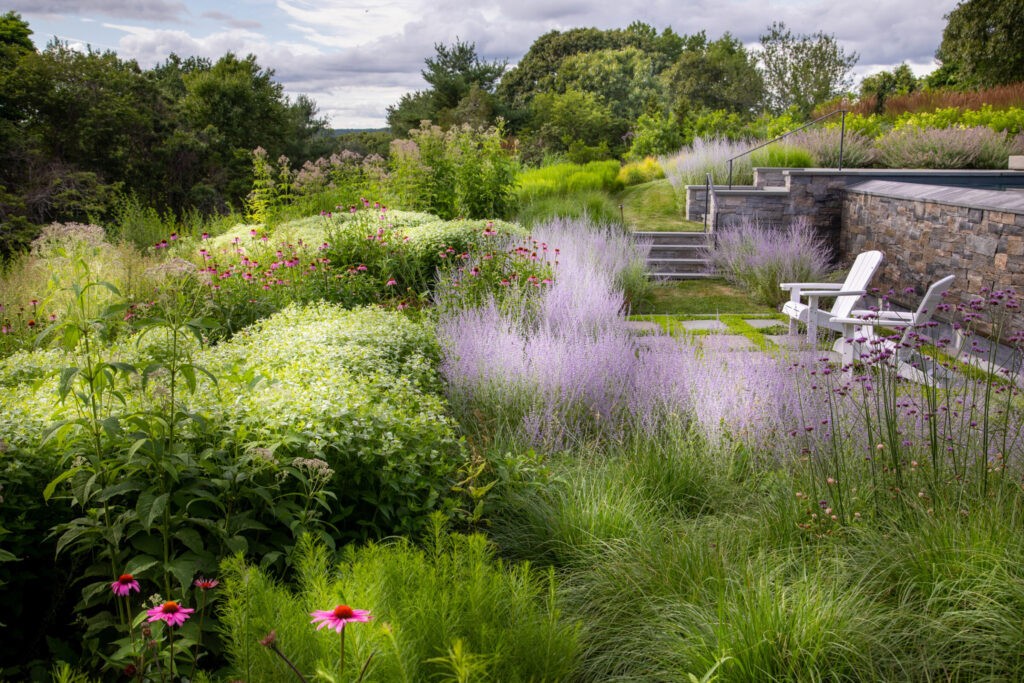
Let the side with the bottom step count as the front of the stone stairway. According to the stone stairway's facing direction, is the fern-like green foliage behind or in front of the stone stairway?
in front

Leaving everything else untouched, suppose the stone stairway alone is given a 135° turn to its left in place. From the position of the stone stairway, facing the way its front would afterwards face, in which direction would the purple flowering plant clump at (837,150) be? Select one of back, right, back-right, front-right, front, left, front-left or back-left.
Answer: front

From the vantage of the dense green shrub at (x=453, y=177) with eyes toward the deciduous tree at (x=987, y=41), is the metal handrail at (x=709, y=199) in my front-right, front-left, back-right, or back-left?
front-right

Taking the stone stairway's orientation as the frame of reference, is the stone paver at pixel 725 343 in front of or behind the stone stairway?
in front

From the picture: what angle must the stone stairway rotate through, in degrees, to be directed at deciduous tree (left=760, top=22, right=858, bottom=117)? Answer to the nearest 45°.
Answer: approximately 180°

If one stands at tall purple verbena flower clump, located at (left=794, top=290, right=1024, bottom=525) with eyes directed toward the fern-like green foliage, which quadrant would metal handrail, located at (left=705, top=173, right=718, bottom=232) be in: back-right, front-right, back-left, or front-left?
back-right

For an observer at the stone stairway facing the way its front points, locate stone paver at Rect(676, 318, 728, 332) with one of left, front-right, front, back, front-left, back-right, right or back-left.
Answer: front

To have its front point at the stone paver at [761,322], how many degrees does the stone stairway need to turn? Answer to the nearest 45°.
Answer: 0° — it already faces it

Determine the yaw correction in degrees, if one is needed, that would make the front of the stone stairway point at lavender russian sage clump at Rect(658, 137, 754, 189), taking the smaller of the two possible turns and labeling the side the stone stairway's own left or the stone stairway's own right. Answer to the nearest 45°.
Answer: approximately 180°

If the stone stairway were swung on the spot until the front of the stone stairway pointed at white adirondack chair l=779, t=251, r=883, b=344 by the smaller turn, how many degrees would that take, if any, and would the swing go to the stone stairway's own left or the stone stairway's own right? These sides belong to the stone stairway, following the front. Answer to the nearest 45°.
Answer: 0° — it already faces it

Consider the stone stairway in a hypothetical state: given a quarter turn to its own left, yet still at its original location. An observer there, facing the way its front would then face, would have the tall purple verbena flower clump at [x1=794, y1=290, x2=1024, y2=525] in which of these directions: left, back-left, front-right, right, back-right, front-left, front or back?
right

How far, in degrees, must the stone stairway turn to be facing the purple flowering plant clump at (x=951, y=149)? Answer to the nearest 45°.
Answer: approximately 135° to its left

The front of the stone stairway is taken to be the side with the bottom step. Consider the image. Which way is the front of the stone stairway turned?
toward the camera

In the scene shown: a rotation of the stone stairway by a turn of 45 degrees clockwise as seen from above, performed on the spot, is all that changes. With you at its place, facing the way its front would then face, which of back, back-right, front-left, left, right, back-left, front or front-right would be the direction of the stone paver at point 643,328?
front-left

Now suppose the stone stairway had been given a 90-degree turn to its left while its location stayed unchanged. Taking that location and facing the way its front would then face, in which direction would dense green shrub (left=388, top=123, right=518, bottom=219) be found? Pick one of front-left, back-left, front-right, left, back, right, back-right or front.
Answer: back
